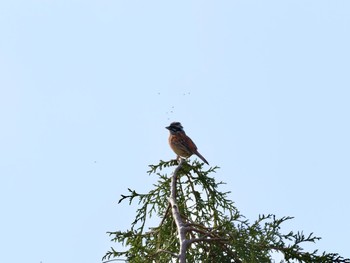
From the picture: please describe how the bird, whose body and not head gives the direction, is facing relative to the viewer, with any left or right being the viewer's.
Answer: facing to the left of the viewer
